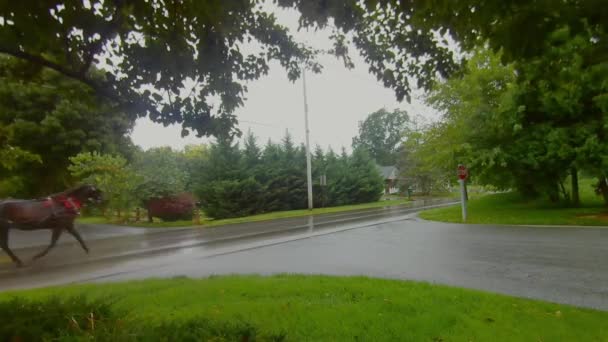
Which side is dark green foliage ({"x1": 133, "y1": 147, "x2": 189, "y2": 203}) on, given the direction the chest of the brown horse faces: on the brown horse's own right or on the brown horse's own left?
on the brown horse's own left

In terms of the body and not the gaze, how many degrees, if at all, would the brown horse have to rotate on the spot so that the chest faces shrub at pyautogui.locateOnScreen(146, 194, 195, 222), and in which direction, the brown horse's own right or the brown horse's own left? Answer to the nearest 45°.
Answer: approximately 45° to the brown horse's own left

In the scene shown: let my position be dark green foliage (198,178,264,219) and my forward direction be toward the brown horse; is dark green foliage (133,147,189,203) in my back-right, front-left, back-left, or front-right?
front-right

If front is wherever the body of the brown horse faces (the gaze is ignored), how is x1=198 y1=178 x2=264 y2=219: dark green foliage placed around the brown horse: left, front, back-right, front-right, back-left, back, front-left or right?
front-left

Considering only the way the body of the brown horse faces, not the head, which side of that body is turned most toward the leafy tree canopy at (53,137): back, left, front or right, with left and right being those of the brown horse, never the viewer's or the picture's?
left

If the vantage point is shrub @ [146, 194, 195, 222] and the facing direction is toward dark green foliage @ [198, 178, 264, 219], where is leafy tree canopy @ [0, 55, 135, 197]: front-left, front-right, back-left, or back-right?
back-left

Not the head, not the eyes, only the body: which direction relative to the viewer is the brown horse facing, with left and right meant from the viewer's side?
facing to the right of the viewer
